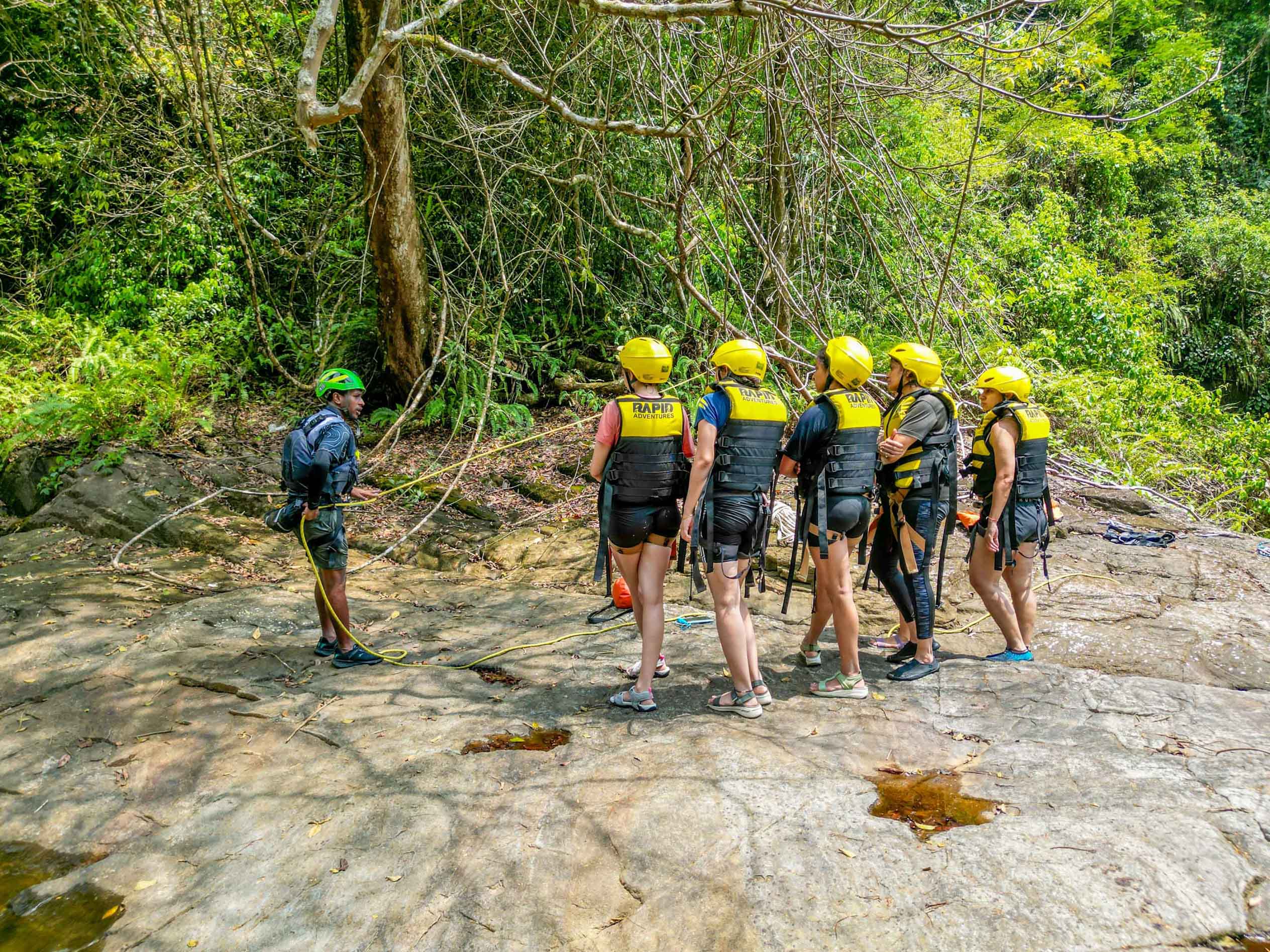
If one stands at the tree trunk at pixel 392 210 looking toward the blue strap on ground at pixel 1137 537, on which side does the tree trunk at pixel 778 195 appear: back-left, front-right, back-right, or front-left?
front-left

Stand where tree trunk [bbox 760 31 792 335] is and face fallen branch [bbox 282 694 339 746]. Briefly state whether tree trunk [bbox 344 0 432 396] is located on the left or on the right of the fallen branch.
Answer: right

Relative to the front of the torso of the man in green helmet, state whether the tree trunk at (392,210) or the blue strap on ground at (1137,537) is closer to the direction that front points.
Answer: the blue strap on ground

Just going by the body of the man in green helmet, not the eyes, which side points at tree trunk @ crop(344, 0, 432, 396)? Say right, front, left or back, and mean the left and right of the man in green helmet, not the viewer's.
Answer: left

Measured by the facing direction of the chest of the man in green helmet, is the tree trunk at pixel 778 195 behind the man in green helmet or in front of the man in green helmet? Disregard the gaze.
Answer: in front

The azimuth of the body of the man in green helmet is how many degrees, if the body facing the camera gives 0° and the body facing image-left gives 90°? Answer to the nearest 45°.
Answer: approximately 270°

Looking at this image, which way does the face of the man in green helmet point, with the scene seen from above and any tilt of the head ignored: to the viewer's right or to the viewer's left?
to the viewer's right

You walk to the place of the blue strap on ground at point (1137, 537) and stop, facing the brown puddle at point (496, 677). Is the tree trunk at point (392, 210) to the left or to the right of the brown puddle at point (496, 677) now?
right

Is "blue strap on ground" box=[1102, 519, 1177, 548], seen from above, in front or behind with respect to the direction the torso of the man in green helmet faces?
in front

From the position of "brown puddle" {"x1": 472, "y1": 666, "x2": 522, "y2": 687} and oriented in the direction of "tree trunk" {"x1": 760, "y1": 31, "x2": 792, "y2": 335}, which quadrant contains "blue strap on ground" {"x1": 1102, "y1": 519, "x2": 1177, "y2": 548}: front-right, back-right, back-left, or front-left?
front-right
